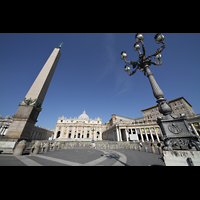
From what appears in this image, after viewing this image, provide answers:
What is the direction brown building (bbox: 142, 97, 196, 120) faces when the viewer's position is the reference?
facing the viewer and to the left of the viewer

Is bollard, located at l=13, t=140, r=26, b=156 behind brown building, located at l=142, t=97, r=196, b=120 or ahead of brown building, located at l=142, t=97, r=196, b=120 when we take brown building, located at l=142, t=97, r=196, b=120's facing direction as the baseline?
ahead

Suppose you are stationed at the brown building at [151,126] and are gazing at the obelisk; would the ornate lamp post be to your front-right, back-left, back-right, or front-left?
front-left

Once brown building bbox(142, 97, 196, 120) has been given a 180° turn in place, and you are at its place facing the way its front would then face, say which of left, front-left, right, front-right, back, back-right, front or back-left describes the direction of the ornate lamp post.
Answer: back-right

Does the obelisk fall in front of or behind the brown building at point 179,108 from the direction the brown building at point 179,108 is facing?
in front
